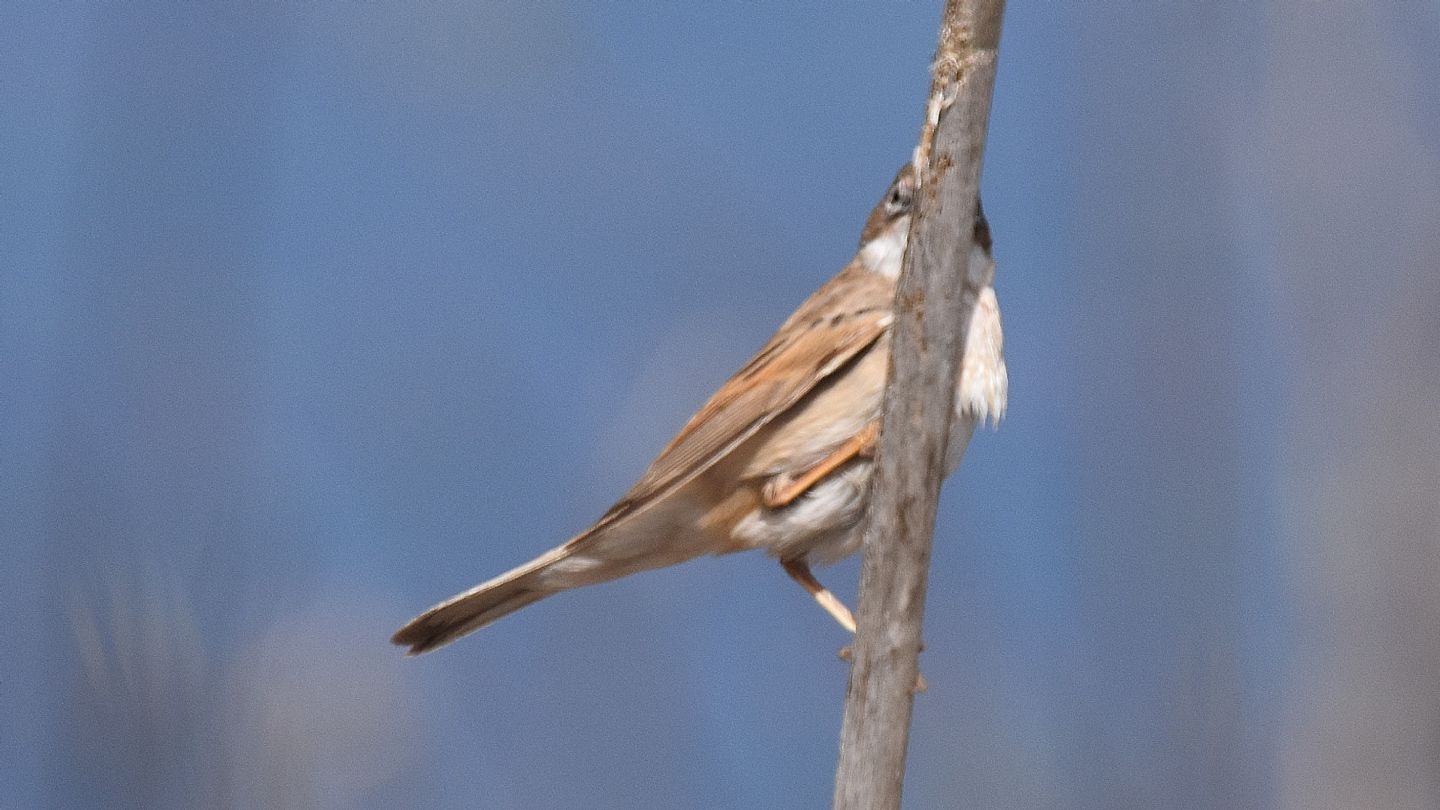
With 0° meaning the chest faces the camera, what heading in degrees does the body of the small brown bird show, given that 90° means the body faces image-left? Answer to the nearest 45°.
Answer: approximately 270°
